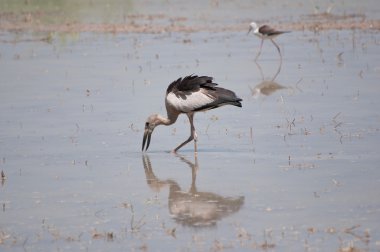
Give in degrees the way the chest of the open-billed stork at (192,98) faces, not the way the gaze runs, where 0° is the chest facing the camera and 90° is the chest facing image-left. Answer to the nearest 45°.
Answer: approximately 90°
